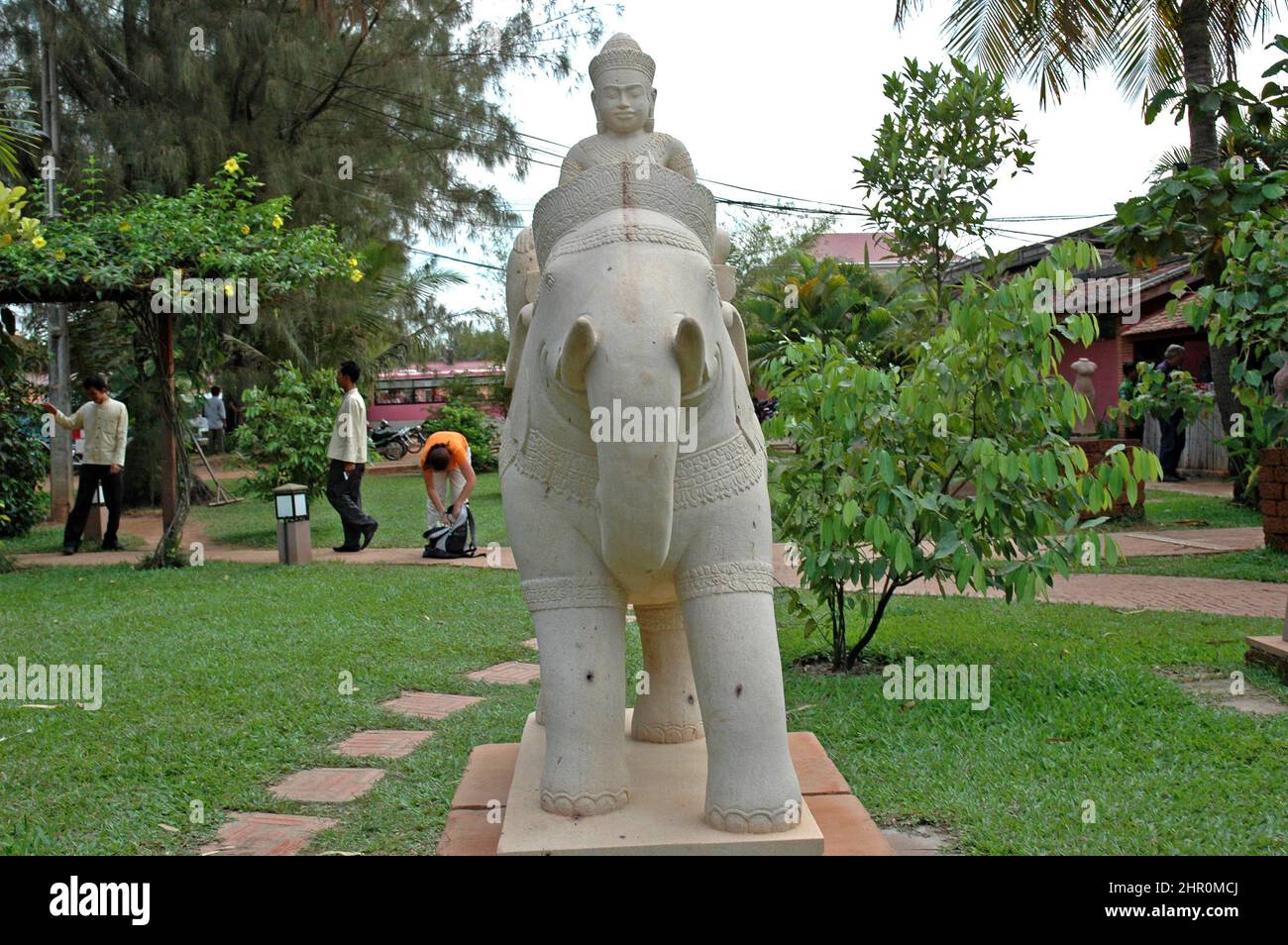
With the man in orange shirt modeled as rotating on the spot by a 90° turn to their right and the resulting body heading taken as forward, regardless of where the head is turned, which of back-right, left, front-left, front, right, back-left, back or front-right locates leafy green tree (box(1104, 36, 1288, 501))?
back-left

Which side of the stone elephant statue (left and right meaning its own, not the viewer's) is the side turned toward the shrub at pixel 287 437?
back

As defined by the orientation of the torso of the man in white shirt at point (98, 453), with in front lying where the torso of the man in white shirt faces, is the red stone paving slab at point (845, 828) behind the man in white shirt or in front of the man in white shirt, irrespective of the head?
in front

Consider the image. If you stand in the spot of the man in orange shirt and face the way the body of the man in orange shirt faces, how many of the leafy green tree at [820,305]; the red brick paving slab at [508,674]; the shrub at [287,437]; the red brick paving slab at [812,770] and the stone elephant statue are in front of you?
3

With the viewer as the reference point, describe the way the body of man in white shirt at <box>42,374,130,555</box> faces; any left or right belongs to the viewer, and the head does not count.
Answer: facing the viewer

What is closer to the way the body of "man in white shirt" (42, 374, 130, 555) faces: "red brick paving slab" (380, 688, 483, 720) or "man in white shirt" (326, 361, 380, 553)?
the red brick paving slab

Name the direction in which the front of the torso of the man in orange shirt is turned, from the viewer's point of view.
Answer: toward the camera

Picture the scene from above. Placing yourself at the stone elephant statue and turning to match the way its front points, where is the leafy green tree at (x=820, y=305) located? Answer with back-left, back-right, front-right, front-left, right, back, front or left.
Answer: back

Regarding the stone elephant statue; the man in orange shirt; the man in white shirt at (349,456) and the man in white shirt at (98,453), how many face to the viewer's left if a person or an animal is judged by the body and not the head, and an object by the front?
1

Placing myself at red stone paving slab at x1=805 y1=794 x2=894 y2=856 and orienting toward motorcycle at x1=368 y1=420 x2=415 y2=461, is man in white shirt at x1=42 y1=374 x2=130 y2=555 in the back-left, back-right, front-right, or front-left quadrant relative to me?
front-left
